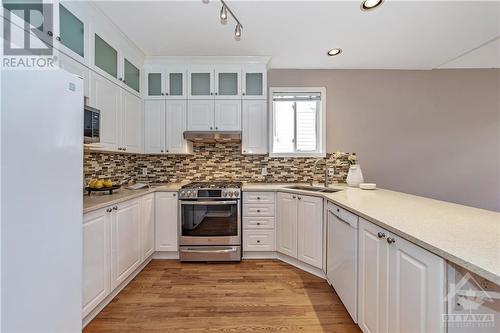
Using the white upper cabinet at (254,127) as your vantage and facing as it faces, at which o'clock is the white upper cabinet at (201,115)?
the white upper cabinet at (201,115) is roughly at 3 o'clock from the white upper cabinet at (254,127).

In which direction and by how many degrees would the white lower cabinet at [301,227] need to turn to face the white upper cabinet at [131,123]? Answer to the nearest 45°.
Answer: approximately 45° to its right

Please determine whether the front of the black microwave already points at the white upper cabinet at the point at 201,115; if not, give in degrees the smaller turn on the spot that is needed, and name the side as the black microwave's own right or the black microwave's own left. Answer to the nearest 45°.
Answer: approximately 90° to the black microwave's own left

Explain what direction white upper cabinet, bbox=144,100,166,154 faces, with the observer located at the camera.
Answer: facing the viewer

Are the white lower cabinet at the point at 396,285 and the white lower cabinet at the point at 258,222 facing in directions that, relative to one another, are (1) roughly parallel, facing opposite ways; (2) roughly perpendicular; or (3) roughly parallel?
roughly perpendicular

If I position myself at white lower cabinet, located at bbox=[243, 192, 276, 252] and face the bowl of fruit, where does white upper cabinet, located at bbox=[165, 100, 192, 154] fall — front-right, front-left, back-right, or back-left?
front-right

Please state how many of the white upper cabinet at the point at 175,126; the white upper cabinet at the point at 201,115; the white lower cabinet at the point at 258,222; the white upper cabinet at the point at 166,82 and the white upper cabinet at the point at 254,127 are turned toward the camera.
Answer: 5

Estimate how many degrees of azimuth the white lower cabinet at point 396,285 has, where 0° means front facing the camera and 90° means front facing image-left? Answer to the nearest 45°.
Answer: approximately 45°

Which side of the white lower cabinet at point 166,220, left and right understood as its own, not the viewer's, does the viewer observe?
front

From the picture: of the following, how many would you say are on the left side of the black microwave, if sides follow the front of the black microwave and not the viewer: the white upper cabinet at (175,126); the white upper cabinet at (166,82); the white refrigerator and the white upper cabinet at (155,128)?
3

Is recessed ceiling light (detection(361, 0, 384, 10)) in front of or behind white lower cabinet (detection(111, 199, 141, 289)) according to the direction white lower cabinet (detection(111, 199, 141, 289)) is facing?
in front

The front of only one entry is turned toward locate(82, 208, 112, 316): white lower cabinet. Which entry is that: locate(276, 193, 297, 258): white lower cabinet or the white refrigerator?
locate(276, 193, 297, 258): white lower cabinet

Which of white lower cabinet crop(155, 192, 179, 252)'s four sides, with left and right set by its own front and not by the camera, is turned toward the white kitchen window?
left

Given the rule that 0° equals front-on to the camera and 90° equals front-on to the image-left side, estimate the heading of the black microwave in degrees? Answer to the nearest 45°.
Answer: approximately 315°

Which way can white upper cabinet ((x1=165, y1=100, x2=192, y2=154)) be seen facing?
toward the camera

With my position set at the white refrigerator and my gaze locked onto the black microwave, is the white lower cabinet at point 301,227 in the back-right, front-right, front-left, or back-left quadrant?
front-right

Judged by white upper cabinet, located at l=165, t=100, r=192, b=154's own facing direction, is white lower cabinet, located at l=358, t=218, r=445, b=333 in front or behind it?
in front

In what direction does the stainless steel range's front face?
toward the camera
